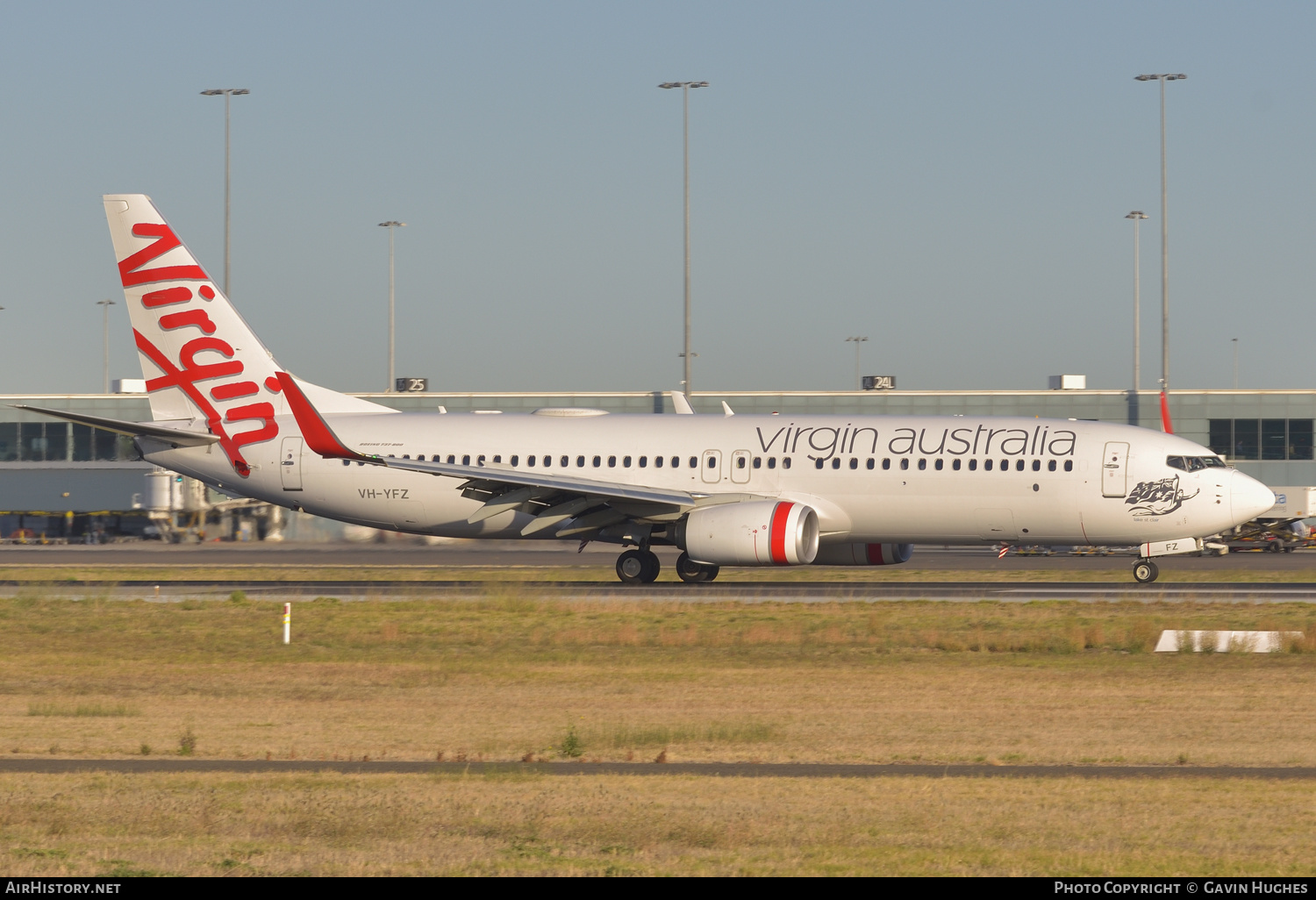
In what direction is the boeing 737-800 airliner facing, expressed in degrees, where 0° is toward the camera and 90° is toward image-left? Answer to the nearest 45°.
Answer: approximately 270°
